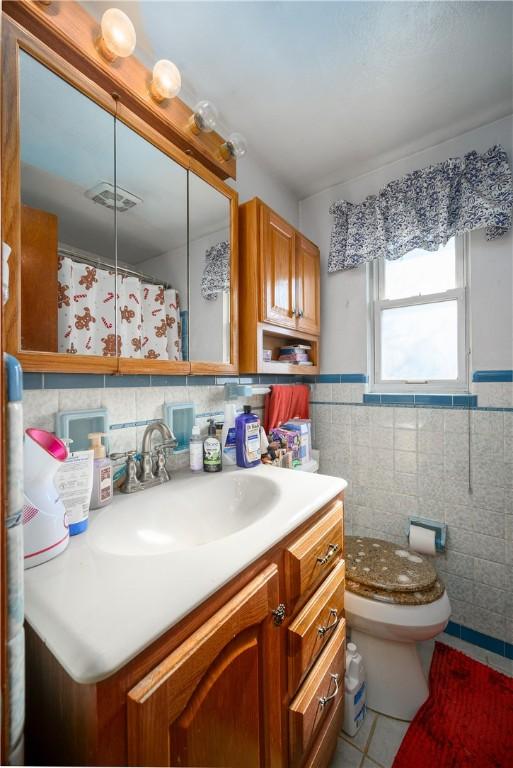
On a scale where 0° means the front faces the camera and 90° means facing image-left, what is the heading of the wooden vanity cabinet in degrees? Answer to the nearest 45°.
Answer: approximately 315°

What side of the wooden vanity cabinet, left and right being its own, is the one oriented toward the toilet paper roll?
left

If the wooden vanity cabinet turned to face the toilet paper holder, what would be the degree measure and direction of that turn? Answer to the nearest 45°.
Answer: approximately 90° to its left

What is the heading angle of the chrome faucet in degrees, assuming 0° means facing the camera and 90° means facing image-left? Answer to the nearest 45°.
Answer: approximately 315°

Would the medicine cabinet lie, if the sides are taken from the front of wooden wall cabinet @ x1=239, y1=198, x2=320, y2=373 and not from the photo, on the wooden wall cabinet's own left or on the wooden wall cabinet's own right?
on the wooden wall cabinet's own right

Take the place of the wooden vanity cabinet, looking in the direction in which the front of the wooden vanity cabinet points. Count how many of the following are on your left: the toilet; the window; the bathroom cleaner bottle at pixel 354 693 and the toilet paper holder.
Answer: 4
